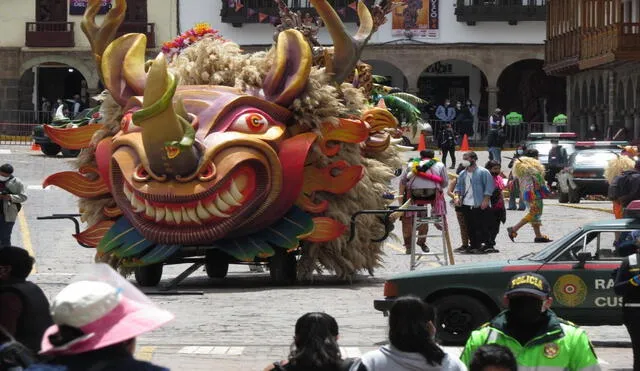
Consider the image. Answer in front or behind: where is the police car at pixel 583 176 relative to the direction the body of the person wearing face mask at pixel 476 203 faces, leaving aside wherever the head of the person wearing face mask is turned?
behind

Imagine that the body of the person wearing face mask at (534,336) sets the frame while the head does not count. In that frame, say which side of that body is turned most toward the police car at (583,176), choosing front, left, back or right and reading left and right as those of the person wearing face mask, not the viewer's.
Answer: back

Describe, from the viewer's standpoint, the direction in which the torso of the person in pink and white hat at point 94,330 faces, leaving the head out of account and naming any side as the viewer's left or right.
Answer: facing away from the viewer and to the right of the viewer

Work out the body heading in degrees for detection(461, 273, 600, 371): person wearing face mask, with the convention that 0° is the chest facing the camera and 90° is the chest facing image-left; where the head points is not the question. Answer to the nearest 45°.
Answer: approximately 0°

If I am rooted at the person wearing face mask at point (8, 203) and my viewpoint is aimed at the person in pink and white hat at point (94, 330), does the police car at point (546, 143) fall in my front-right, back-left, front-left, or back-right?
back-left

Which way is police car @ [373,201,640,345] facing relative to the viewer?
to the viewer's left

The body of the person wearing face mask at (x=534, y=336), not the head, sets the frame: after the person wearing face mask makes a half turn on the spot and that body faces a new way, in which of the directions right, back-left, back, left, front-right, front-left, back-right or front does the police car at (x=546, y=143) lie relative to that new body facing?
front

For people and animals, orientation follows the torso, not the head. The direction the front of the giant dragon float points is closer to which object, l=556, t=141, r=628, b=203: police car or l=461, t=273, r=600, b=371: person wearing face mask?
the person wearing face mask

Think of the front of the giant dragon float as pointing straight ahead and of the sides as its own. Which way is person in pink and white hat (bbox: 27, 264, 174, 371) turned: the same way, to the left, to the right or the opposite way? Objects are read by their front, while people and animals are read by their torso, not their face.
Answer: the opposite way

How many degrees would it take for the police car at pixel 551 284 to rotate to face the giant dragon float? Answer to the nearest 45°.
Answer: approximately 45° to its right
